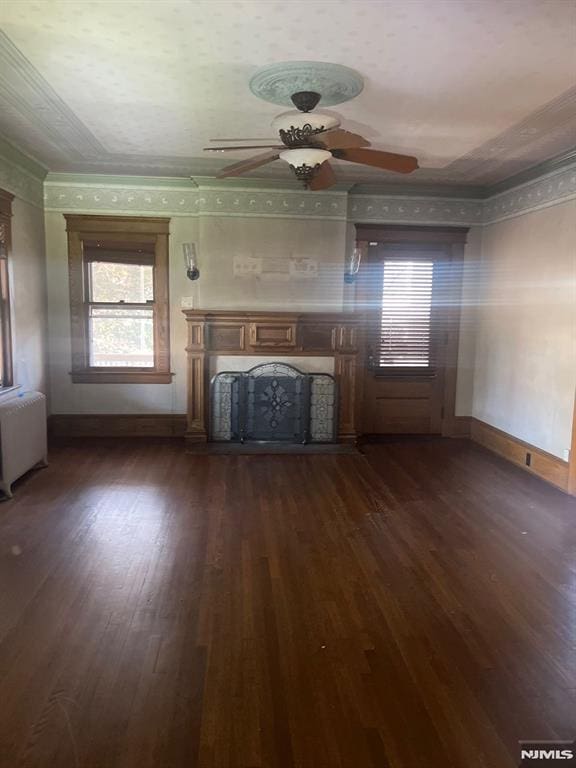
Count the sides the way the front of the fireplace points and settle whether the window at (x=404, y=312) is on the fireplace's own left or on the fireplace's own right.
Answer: on the fireplace's own left

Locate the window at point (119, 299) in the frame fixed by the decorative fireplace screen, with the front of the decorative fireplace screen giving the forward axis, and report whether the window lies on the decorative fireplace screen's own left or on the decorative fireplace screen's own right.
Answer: on the decorative fireplace screen's own right

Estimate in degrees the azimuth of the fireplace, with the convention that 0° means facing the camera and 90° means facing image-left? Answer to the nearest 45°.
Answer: approximately 0°

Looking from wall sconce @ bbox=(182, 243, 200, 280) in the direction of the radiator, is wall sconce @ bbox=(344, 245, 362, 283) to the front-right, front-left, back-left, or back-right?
back-left

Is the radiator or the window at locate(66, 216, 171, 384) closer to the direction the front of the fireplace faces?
the radiator

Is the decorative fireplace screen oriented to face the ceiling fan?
yes

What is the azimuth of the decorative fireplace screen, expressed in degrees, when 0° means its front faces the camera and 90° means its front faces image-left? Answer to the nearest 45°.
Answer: approximately 0°

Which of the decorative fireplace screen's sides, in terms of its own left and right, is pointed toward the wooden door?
left

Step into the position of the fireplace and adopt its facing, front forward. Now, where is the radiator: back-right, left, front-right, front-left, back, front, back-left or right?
front-right
